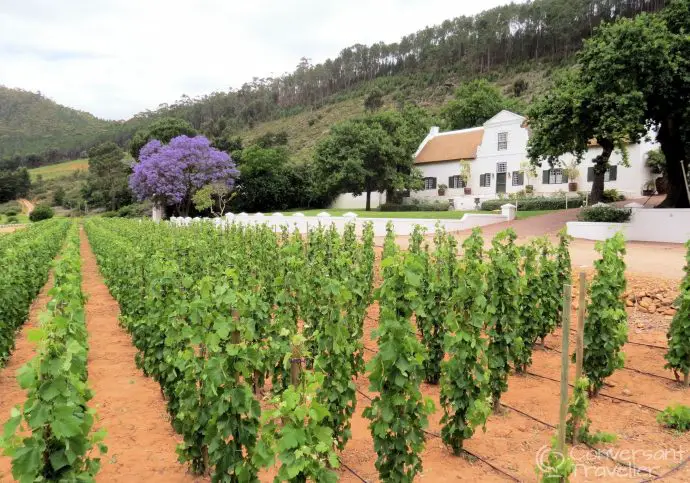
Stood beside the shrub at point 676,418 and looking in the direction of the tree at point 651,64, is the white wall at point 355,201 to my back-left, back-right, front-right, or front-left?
front-left

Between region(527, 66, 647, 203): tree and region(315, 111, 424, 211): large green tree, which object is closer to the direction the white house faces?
the tree

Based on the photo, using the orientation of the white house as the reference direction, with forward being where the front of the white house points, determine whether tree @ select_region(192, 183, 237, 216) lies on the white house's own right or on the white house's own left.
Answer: on the white house's own right

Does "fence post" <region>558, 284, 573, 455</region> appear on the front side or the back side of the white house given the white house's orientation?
on the front side

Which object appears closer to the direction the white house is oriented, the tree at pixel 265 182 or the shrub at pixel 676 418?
the shrub

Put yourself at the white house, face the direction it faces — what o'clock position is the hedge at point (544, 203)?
The hedge is roughly at 11 o'clock from the white house.

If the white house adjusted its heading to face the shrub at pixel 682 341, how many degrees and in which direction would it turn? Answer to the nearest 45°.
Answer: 0° — it already faces it

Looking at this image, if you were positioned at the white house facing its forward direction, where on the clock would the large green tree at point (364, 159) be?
The large green tree is roughly at 2 o'clock from the white house.

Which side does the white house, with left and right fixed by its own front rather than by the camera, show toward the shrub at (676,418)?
front

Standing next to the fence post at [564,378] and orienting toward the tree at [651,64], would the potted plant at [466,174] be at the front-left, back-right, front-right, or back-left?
front-left

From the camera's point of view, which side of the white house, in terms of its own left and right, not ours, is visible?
front

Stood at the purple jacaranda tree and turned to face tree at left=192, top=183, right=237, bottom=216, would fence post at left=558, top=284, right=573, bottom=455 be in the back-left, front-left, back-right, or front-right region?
front-right

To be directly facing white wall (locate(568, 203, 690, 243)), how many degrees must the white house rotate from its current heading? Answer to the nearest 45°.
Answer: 0° — it already faces it

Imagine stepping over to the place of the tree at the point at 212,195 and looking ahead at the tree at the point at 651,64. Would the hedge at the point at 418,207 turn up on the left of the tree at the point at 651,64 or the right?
left

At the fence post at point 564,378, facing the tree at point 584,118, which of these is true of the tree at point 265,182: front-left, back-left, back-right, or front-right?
front-left
